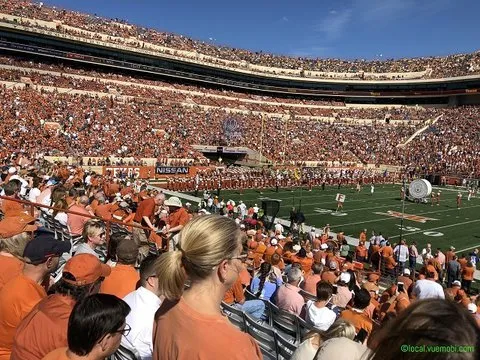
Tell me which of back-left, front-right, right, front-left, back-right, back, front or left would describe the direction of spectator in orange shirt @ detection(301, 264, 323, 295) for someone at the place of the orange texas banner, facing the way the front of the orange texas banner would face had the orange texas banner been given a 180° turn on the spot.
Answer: back

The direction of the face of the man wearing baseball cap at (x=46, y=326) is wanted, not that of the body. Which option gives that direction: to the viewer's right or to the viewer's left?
to the viewer's right

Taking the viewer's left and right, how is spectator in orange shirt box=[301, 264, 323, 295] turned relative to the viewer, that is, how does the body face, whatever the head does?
facing away from the viewer and to the right of the viewer

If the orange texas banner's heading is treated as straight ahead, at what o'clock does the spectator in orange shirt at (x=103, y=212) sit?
The spectator in orange shirt is roughly at 12 o'clock from the orange texas banner.

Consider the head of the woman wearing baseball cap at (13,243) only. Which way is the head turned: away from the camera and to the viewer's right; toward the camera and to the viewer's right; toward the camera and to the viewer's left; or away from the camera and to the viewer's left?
away from the camera and to the viewer's right

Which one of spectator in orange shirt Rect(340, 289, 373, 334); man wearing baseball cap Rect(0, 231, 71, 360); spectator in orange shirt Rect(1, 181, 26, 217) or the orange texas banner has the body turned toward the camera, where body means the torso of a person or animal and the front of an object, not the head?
the orange texas banner

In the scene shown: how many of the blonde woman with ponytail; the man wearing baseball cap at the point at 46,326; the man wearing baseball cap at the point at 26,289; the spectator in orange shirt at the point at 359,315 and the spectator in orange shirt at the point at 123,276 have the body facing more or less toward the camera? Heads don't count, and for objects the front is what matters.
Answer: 0

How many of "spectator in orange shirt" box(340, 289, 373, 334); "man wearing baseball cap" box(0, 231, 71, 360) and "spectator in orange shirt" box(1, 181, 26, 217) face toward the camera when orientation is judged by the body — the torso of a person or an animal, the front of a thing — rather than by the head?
0

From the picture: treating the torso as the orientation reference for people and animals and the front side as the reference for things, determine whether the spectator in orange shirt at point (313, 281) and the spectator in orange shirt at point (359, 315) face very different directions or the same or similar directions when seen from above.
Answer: same or similar directions

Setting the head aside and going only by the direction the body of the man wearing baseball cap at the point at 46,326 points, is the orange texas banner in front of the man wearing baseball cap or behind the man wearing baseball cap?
in front

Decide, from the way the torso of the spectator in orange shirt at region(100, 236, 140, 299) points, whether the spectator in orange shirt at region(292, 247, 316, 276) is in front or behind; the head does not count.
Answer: in front

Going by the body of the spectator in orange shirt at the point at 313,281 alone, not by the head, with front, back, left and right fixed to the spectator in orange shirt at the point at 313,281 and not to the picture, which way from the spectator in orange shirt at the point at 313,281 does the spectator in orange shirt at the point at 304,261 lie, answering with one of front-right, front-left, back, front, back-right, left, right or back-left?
front-left

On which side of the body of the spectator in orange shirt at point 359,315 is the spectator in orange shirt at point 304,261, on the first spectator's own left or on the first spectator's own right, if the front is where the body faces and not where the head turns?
on the first spectator's own left

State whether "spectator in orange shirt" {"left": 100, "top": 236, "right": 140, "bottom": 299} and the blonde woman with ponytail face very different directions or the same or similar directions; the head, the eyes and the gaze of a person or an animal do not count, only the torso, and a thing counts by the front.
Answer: same or similar directions

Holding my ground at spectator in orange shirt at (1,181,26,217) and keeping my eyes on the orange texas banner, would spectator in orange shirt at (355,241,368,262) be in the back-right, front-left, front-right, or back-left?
front-right

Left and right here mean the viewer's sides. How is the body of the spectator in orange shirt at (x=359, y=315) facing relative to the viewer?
facing away from the viewer and to the right of the viewer

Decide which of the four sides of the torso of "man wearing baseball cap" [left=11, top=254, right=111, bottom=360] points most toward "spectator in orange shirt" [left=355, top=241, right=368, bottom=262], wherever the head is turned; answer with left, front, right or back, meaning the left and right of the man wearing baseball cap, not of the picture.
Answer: front
